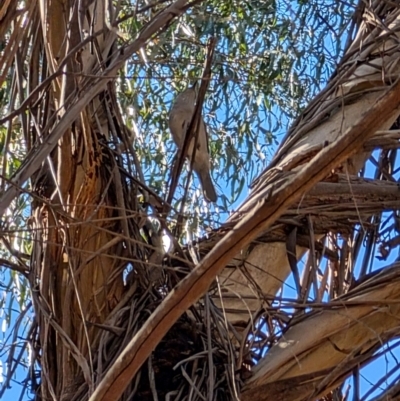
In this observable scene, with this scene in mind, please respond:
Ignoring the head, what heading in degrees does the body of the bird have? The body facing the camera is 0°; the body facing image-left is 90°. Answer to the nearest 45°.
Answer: approximately 90°
